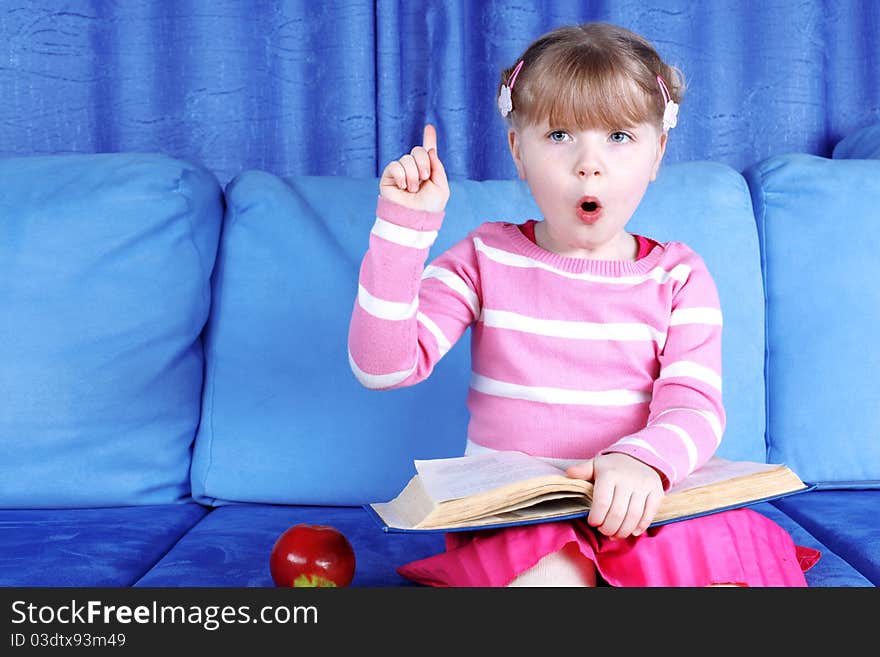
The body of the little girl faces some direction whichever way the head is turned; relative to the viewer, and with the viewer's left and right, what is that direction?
facing the viewer

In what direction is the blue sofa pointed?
toward the camera

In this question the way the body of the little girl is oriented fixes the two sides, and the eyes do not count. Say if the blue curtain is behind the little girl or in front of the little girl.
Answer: behind
